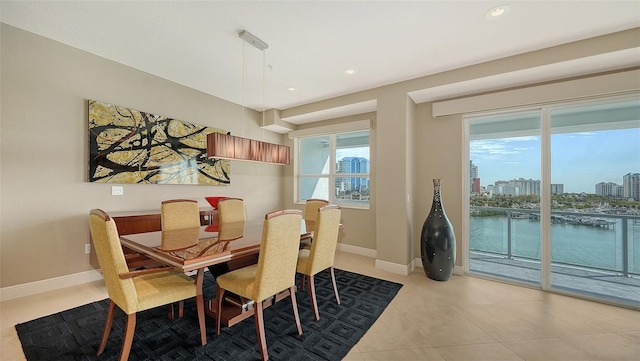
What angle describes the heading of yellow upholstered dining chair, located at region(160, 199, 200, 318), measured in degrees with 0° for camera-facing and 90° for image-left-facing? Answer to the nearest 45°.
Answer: approximately 315°

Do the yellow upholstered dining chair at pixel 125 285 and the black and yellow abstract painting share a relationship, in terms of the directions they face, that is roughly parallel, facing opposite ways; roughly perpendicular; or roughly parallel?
roughly perpendicular

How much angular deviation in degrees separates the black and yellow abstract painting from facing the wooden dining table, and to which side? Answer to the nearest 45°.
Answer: approximately 45° to its right

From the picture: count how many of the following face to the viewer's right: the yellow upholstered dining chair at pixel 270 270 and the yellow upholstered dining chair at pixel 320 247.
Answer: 0

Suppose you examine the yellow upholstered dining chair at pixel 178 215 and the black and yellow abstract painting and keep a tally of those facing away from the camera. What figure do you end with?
0

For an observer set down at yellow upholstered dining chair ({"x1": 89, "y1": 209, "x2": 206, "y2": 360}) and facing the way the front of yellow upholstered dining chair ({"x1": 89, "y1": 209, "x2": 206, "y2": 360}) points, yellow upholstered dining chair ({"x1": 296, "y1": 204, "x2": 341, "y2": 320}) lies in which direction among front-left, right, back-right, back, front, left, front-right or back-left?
front-right

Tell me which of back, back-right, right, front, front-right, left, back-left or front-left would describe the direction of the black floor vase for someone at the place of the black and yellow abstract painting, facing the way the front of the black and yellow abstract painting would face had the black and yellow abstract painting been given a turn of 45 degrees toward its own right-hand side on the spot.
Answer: front-left

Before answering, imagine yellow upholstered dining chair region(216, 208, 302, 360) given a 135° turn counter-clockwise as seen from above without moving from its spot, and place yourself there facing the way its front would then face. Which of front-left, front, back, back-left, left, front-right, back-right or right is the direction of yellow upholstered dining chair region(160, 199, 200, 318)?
back-right

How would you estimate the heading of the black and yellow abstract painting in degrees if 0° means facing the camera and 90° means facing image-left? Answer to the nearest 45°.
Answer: approximately 315°

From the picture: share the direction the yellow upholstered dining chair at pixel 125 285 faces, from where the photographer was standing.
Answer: facing away from the viewer and to the right of the viewer

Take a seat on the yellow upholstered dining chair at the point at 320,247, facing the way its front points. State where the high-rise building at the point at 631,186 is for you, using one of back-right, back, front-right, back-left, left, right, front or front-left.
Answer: back-right

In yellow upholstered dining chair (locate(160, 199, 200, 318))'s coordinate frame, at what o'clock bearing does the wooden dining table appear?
The wooden dining table is roughly at 11 o'clock from the yellow upholstered dining chair.

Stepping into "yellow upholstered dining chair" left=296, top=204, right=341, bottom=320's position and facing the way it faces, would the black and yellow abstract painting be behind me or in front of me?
in front
